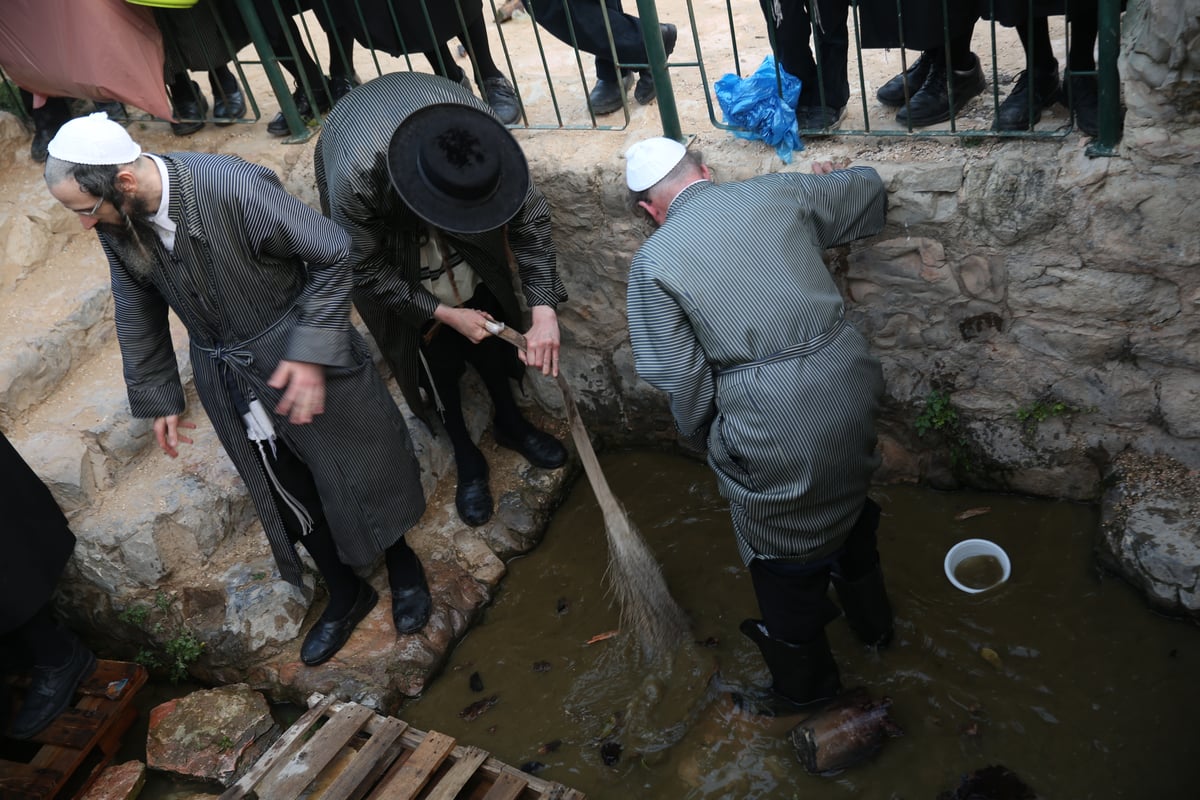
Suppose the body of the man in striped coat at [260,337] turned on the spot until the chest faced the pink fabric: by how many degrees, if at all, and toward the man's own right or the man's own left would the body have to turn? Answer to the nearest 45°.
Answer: approximately 135° to the man's own right

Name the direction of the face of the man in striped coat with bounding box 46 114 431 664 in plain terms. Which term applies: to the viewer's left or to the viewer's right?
to the viewer's left

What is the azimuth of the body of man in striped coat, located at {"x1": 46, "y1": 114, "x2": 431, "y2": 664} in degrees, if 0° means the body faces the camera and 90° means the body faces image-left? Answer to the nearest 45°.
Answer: approximately 45°

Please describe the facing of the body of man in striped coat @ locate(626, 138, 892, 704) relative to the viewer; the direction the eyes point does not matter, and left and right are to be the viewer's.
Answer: facing away from the viewer and to the left of the viewer

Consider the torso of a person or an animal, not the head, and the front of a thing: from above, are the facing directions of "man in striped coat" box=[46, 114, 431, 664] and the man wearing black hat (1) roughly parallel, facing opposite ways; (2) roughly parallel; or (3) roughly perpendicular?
roughly perpendicular

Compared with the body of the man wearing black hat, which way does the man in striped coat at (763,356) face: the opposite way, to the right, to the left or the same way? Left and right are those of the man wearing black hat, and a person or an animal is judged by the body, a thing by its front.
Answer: the opposite way

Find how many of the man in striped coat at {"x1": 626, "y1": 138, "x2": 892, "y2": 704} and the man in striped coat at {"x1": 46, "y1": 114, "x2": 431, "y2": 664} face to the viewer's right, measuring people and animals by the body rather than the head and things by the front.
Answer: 0

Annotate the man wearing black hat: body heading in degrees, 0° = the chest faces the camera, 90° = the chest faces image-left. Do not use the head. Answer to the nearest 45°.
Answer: approximately 315°

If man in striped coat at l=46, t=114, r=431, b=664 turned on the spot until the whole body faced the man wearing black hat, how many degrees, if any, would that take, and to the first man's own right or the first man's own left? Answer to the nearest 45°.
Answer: approximately 135° to the first man's own left

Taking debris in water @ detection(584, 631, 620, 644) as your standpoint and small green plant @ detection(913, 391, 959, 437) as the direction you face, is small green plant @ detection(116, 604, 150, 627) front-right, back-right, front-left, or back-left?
back-left
